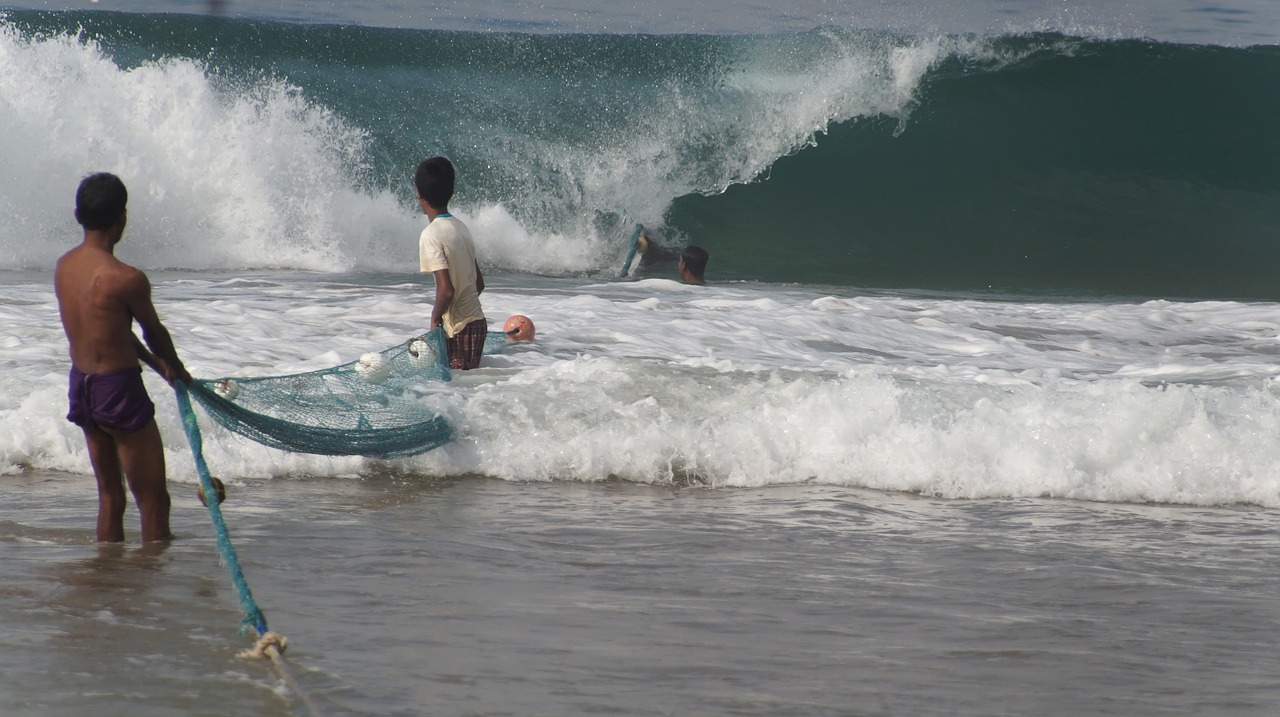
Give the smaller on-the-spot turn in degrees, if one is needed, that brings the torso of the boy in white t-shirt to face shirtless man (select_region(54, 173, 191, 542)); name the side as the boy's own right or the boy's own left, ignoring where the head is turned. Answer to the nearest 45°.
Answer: approximately 90° to the boy's own left

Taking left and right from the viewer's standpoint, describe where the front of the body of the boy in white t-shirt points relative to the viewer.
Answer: facing away from the viewer and to the left of the viewer

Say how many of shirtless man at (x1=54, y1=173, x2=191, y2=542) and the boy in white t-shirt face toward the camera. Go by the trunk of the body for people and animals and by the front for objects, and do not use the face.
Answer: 0

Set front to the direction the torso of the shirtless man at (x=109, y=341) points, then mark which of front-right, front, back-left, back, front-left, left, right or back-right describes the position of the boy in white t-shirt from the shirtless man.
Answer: front

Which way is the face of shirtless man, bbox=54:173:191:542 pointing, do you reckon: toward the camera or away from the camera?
away from the camera

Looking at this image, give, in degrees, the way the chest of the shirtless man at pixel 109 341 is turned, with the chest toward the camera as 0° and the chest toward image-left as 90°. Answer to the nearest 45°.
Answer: approximately 225°
